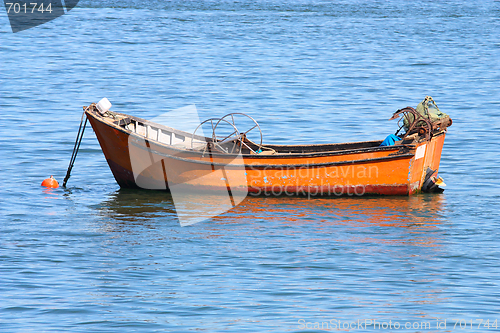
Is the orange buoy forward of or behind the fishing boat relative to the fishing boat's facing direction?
forward

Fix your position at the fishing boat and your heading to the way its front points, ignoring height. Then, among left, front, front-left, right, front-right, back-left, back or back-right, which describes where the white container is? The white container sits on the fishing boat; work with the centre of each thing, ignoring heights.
front

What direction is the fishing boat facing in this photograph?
to the viewer's left
